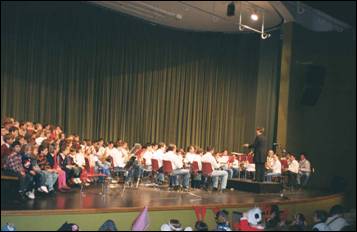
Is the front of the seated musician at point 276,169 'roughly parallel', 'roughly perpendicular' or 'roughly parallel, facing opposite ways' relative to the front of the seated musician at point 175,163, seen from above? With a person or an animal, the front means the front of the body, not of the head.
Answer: roughly parallel, facing opposite ways

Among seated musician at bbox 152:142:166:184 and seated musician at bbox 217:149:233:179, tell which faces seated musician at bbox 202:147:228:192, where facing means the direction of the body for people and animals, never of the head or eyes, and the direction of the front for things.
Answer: seated musician at bbox 152:142:166:184

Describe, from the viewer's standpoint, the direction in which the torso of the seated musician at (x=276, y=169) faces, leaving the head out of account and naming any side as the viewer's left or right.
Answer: facing to the left of the viewer

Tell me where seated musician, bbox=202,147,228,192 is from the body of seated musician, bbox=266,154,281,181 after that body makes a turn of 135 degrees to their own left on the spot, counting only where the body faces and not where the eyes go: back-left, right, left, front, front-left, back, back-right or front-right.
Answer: right

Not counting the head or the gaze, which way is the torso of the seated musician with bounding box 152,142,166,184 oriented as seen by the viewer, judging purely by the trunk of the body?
to the viewer's right

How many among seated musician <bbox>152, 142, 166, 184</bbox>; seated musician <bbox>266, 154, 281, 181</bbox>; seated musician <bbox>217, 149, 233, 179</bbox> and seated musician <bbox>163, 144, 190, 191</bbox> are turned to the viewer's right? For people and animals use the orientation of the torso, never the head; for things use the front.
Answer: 3

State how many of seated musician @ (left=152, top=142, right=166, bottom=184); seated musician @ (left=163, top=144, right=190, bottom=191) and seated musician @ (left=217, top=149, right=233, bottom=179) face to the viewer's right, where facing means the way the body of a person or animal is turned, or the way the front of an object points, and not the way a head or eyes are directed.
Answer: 3

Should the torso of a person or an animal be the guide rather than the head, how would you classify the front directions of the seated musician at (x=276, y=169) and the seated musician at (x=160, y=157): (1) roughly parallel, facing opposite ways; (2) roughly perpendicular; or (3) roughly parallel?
roughly parallel, facing opposite ways

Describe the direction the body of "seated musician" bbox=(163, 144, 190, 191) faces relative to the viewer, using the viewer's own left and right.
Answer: facing to the right of the viewer

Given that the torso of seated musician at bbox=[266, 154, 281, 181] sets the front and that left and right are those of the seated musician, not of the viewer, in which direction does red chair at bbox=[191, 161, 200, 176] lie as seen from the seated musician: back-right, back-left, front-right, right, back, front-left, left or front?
front-left

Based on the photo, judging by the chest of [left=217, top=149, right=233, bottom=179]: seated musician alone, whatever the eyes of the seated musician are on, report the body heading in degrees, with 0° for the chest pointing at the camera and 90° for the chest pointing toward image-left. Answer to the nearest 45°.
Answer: approximately 270°
